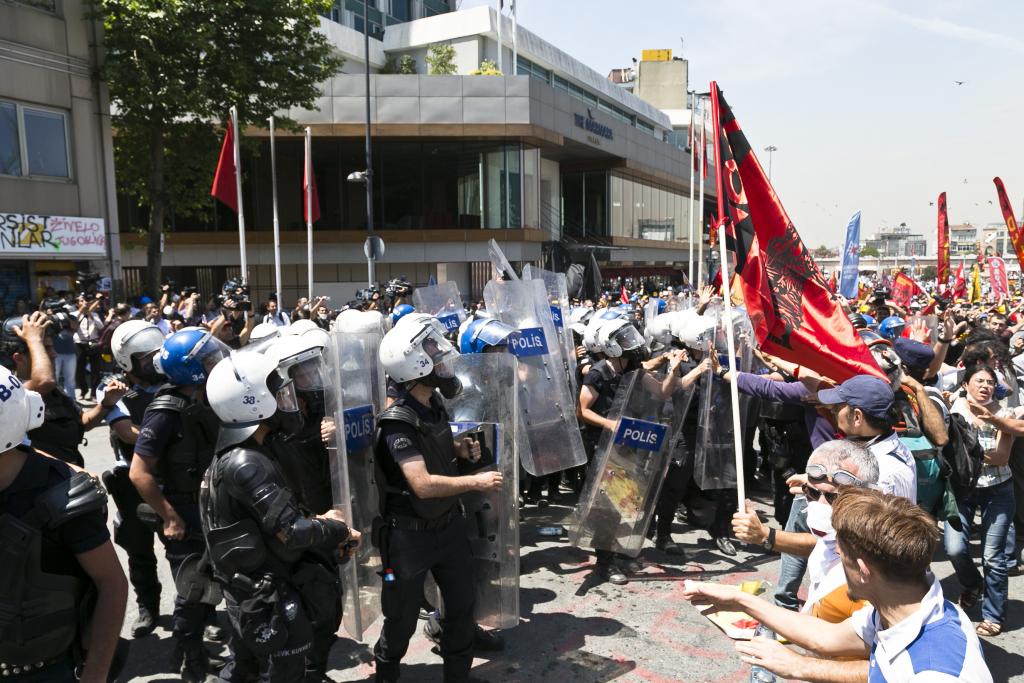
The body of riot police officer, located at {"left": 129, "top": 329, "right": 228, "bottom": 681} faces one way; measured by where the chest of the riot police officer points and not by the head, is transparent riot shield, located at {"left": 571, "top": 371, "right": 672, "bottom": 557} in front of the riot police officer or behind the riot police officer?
in front

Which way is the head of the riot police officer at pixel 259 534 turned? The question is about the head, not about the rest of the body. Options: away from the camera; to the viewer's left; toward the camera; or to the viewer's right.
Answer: to the viewer's right

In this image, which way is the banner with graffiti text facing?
toward the camera

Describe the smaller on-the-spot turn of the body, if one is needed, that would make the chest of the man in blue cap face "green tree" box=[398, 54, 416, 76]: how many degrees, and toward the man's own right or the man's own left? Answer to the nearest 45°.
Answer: approximately 45° to the man's own right

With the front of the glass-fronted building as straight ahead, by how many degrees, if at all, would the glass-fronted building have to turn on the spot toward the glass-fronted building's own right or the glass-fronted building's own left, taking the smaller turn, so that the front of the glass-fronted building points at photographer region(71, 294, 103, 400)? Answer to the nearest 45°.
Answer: approximately 45° to the glass-fronted building's own right

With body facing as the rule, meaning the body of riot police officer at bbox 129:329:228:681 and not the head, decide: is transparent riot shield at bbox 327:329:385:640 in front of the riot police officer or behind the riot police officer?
in front

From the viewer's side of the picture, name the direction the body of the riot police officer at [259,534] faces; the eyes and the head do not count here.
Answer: to the viewer's right

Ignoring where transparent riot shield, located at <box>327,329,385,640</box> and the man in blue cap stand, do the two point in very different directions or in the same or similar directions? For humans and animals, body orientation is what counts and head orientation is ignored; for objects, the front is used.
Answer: very different directions

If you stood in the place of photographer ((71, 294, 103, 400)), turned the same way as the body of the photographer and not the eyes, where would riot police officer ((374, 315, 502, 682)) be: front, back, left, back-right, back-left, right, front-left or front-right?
front

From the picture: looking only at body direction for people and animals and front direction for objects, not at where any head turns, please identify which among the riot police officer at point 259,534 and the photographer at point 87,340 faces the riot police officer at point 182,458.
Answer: the photographer

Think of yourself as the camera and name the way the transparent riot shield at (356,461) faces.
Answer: facing the viewer and to the right of the viewer

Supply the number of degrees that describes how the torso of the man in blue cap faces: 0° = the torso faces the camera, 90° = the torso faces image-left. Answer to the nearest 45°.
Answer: approximately 90°

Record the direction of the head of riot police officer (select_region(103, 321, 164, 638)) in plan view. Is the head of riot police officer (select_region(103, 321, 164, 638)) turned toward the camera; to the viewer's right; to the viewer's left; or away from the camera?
to the viewer's right

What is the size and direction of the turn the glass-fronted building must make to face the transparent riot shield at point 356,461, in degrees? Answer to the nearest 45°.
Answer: approximately 45° to its right

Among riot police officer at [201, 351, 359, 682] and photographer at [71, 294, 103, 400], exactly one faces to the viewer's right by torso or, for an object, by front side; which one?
the riot police officer
